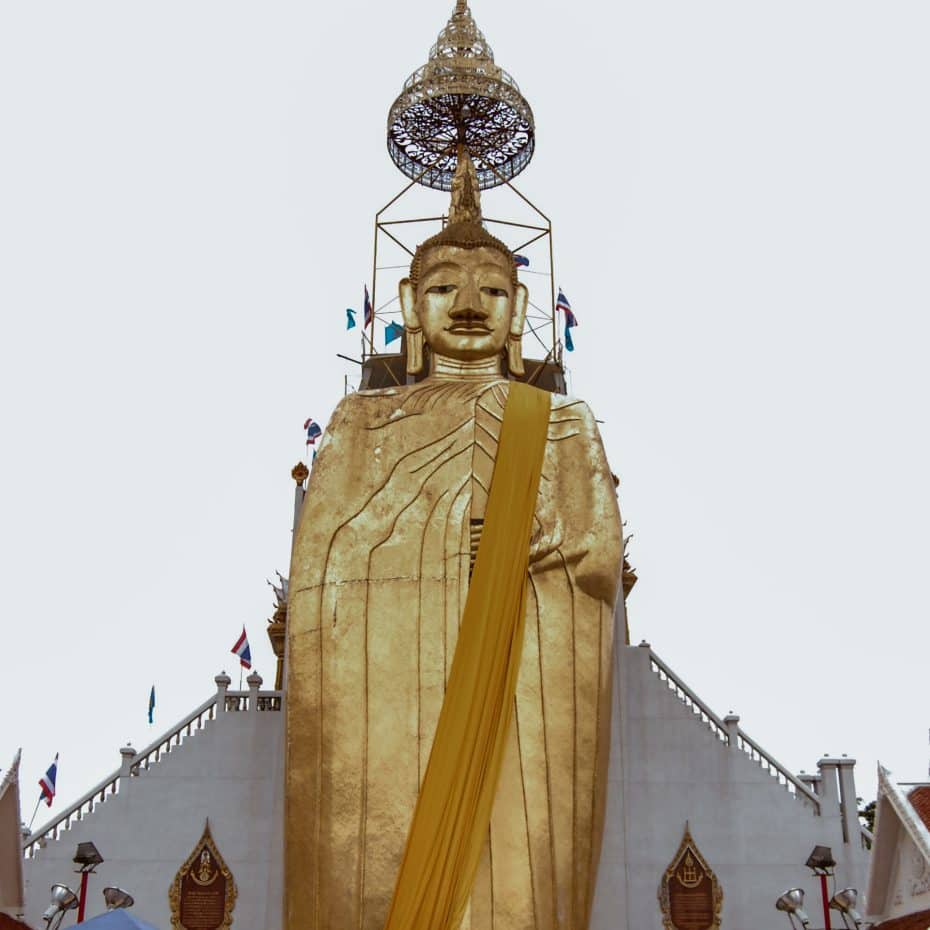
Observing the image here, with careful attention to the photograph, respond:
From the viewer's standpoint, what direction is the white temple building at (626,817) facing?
toward the camera

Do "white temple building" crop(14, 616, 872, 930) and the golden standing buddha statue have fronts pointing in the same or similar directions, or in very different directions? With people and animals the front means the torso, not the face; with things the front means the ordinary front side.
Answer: same or similar directions

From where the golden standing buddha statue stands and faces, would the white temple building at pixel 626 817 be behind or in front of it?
behind

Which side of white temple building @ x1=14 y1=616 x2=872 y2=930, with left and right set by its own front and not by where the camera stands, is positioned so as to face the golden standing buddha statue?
front

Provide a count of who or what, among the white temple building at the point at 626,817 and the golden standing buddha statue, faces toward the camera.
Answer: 2

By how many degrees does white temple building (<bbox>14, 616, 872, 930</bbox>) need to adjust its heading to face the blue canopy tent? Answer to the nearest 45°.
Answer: approximately 45° to its right

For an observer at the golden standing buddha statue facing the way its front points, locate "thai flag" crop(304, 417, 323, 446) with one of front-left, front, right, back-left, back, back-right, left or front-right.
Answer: back
